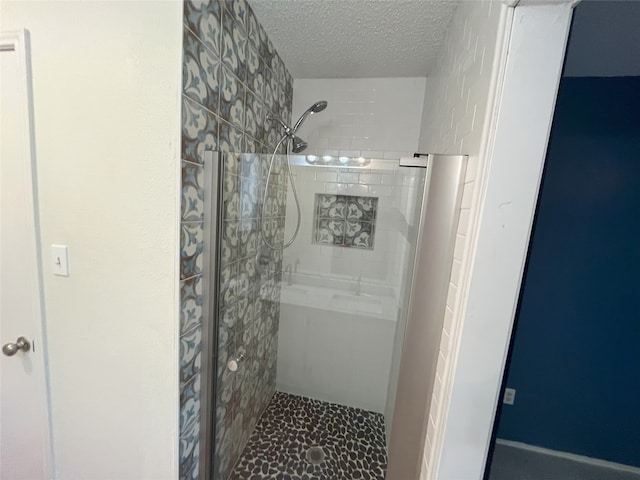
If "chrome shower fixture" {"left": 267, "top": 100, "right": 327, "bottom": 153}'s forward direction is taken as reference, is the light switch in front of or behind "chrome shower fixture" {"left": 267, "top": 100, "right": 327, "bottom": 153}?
behind

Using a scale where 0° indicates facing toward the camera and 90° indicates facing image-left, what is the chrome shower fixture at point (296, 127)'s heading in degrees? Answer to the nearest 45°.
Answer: approximately 270°

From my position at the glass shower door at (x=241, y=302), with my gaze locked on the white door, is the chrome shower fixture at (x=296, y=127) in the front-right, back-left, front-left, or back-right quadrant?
back-right

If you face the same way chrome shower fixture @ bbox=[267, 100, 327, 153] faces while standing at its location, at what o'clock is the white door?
The white door is roughly at 5 o'clock from the chrome shower fixture.
